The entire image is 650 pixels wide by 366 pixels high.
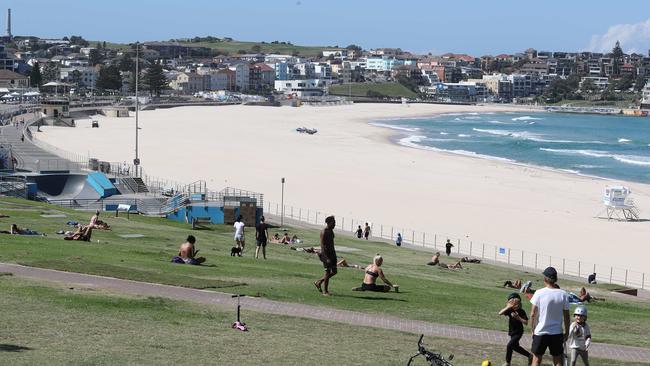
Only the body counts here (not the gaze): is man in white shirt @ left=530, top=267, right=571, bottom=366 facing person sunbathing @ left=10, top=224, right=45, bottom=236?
no

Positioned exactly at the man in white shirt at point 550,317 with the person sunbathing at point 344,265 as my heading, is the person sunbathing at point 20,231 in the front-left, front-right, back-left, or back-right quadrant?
front-left

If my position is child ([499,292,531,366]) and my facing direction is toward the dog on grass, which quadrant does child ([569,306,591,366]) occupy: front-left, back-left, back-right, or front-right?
back-right

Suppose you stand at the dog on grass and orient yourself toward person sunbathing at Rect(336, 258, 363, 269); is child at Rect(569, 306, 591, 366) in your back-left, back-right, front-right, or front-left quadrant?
front-right
